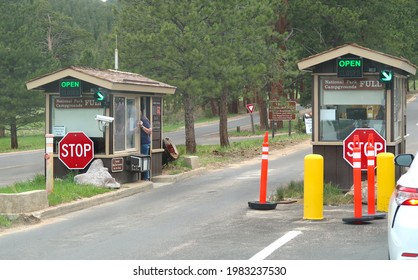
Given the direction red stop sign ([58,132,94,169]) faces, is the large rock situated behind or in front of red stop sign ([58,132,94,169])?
in front

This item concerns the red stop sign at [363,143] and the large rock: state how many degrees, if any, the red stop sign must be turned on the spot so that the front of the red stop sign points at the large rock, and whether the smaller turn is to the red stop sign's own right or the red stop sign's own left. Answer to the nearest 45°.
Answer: approximately 90° to the red stop sign's own right

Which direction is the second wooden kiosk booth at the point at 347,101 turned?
toward the camera

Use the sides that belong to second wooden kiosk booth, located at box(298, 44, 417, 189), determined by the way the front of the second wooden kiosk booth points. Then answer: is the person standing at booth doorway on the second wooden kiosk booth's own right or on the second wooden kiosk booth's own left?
on the second wooden kiosk booth's own right

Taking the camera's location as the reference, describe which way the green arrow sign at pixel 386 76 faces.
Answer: facing the viewer

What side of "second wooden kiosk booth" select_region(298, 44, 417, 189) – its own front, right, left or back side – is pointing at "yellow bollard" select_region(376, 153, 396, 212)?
front

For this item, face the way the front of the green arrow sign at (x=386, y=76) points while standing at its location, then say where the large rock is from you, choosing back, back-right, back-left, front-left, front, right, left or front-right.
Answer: right

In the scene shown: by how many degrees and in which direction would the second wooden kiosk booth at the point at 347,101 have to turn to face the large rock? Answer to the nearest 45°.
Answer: approximately 90° to its right

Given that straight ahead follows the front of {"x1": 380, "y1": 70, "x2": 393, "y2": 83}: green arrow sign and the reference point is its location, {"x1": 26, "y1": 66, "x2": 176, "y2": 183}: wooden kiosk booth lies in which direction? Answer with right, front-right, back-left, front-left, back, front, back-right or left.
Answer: right

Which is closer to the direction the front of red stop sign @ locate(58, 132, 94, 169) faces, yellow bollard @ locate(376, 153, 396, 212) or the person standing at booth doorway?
the yellow bollard

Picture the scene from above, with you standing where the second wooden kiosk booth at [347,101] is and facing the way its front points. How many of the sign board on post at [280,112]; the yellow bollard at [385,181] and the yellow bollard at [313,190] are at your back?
1

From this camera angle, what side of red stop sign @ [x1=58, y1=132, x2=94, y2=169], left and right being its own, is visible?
front
